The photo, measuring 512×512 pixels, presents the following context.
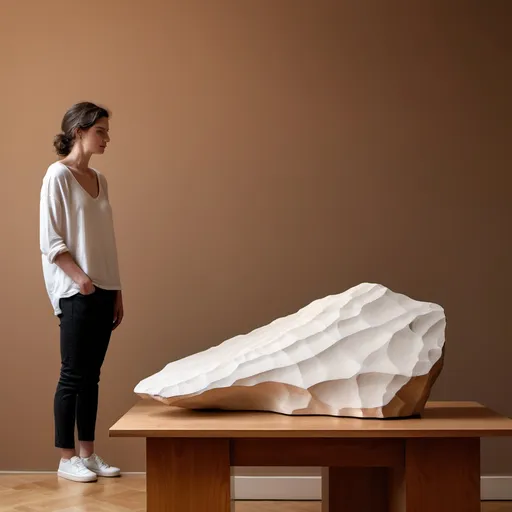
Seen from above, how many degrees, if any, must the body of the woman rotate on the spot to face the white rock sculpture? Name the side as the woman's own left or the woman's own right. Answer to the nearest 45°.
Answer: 0° — they already face it

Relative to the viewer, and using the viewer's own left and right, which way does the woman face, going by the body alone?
facing the viewer and to the right of the viewer

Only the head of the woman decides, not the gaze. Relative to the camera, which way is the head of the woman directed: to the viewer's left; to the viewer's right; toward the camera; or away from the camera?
to the viewer's right

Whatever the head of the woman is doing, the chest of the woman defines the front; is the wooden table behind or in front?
in front
